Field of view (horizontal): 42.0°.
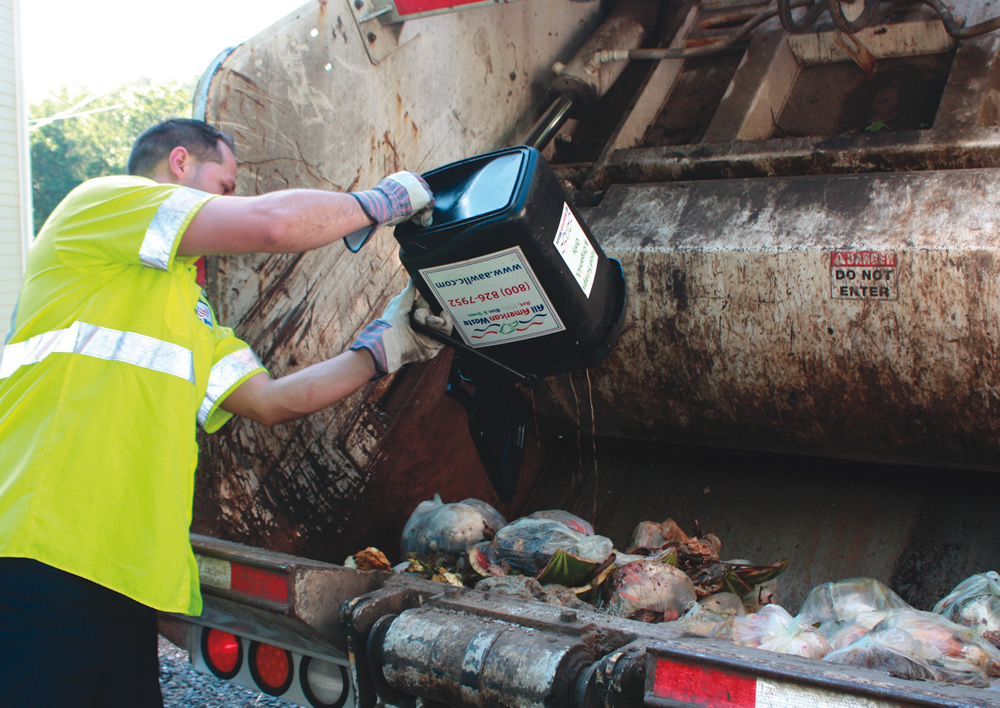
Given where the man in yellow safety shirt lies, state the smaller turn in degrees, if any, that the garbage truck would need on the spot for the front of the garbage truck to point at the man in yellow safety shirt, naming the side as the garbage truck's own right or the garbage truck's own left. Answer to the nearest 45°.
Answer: approximately 180°

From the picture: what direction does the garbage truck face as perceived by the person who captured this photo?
facing away from the viewer and to the right of the viewer

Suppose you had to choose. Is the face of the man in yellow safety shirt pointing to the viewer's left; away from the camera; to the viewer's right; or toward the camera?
to the viewer's right
